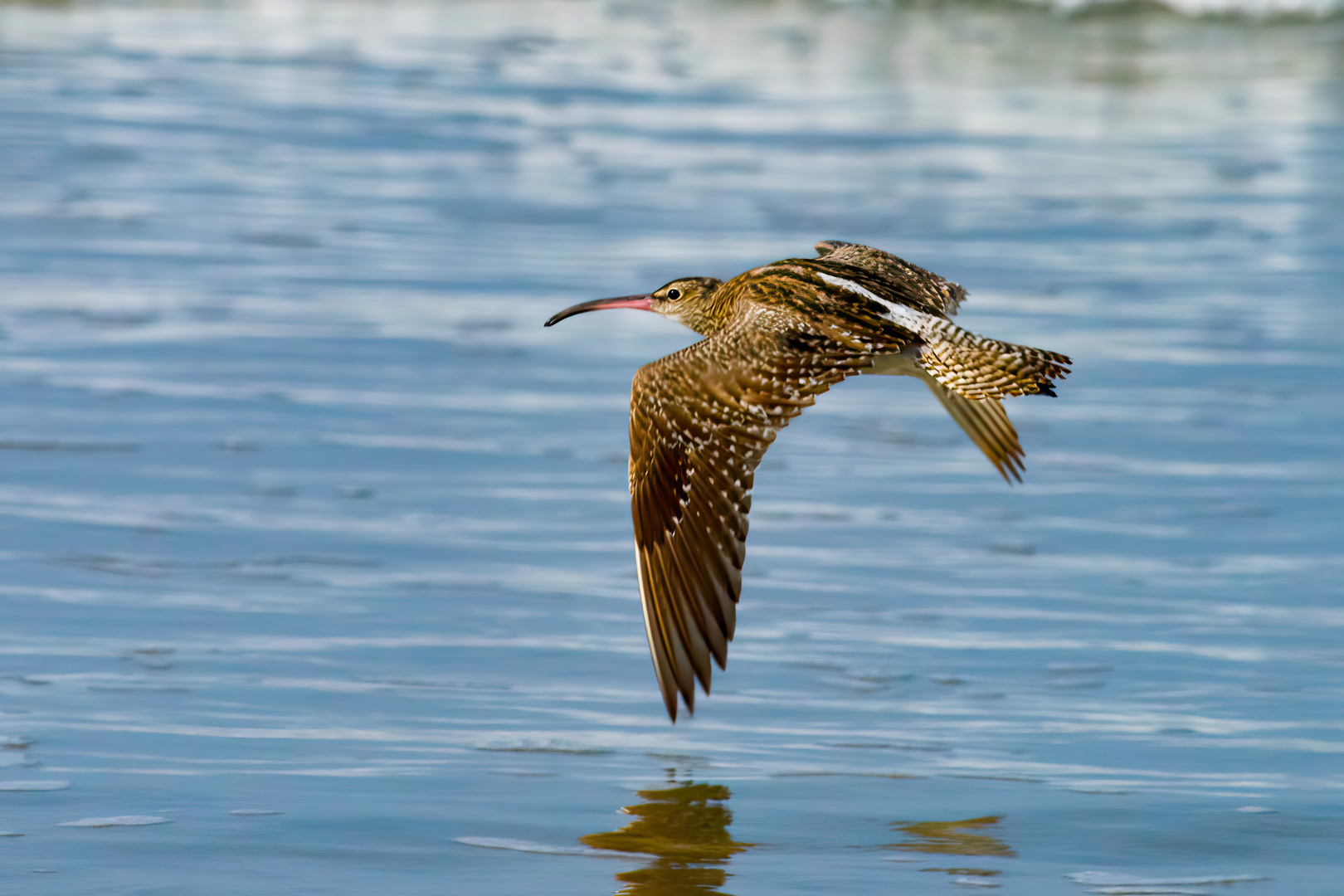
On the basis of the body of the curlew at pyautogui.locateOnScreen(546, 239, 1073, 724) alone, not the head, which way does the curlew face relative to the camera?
to the viewer's left
